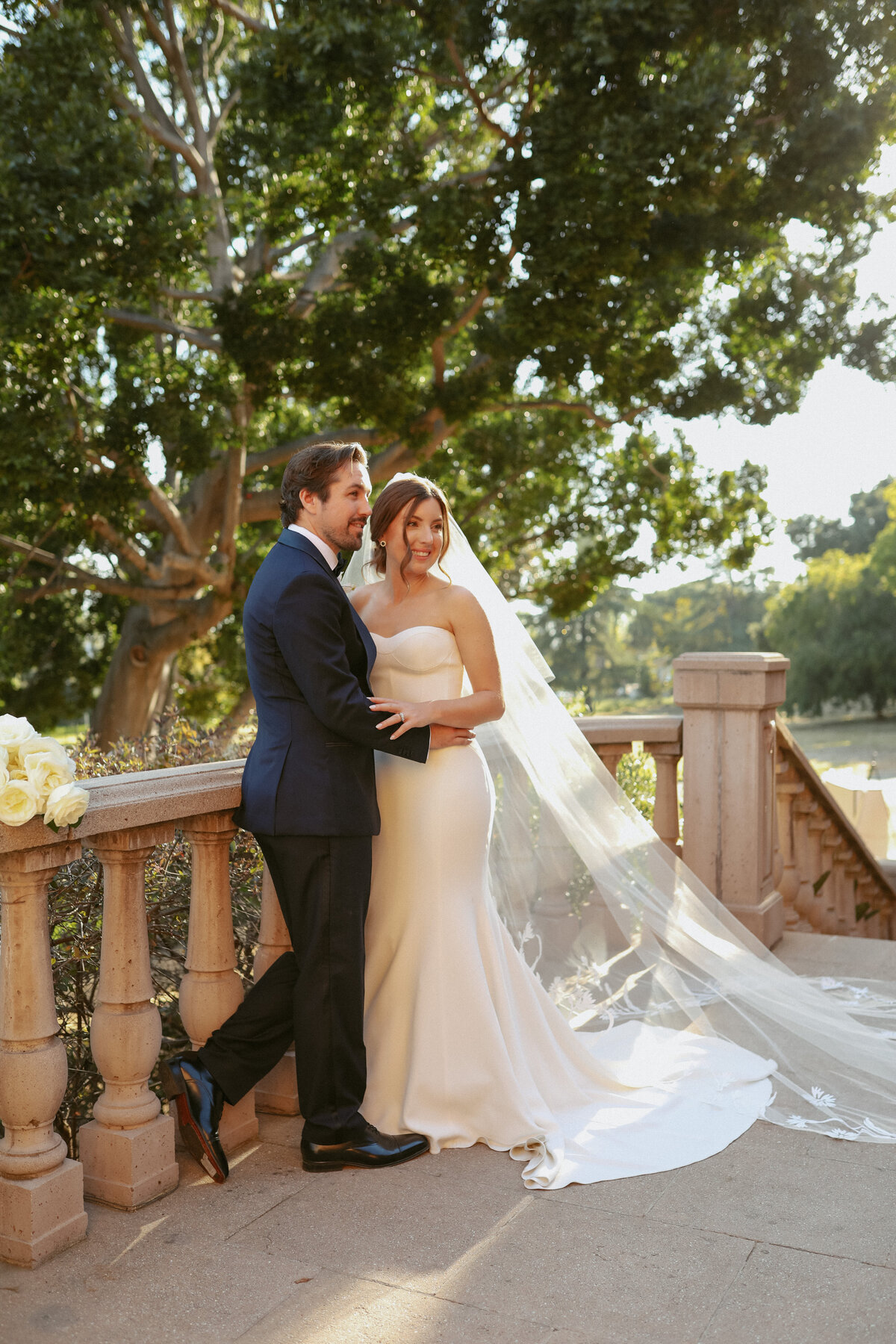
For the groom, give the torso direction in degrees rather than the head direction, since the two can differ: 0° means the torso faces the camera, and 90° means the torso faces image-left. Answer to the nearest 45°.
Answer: approximately 270°

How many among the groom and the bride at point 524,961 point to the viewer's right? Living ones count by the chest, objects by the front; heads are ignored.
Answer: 1

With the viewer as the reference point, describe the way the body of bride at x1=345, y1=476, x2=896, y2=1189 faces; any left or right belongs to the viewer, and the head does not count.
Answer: facing the viewer and to the left of the viewer

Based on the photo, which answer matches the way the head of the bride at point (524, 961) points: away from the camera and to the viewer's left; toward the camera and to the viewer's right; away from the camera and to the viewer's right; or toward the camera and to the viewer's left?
toward the camera and to the viewer's right

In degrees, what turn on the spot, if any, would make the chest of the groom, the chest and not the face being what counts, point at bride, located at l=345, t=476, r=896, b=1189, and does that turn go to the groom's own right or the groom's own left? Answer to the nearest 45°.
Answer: approximately 45° to the groom's own left

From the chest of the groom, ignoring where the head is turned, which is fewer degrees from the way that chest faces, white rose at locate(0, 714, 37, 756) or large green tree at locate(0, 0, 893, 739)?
the large green tree

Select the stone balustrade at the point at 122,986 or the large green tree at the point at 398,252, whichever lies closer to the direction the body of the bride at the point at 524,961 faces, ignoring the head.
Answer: the stone balustrade

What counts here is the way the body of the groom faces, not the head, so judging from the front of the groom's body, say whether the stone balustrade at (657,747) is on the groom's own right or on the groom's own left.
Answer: on the groom's own left
